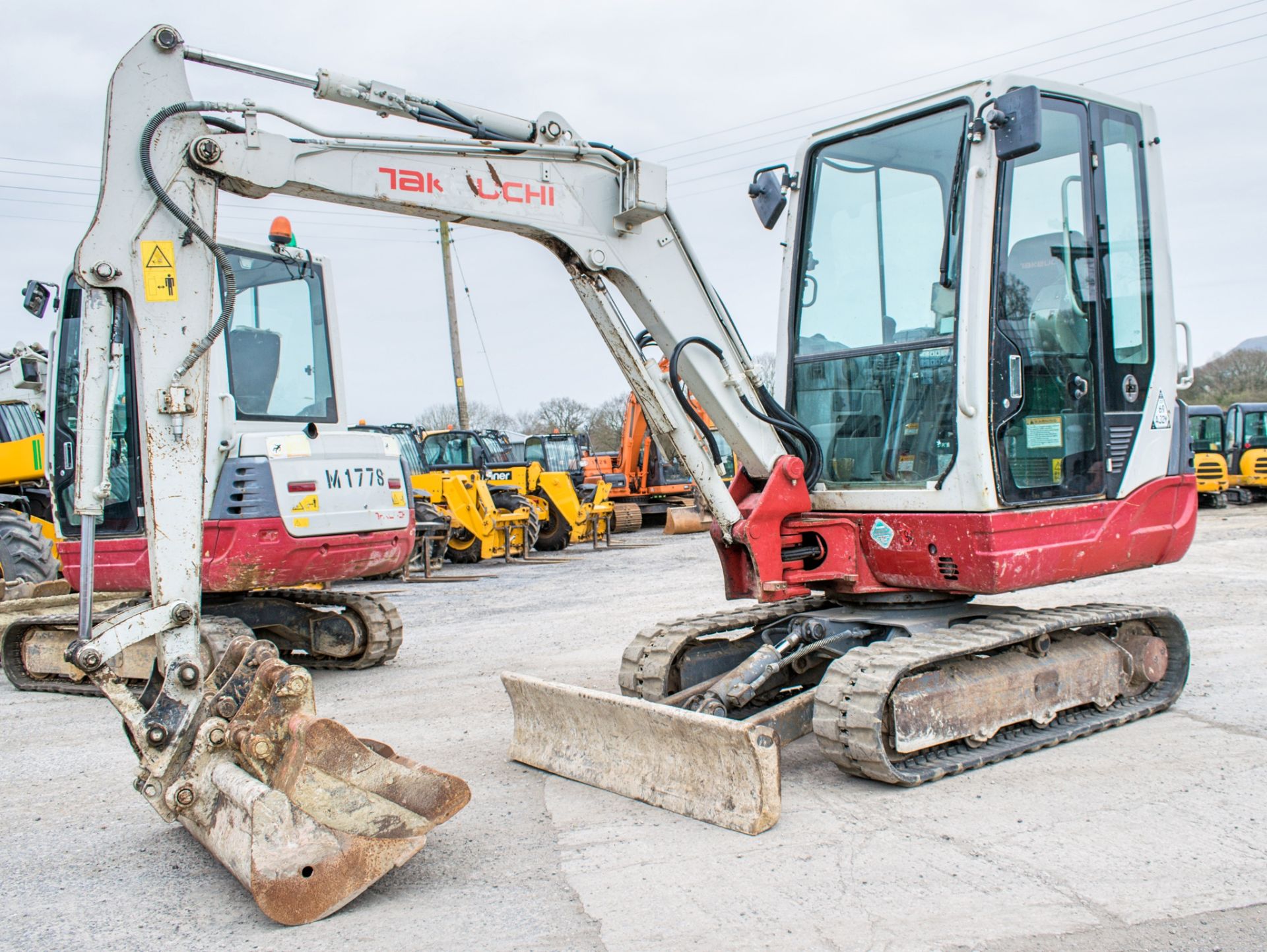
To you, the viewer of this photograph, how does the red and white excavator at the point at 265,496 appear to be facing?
facing away from the viewer and to the left of the viewer

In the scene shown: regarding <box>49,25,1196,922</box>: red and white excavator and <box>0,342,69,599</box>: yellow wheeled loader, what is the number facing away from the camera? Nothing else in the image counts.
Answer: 0

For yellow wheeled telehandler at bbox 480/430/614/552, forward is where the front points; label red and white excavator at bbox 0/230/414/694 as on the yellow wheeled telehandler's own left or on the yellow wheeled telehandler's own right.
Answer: on the yellow wheeled telehandler's own right

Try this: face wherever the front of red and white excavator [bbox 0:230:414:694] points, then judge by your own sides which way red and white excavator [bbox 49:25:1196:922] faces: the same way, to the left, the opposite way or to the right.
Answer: to the left

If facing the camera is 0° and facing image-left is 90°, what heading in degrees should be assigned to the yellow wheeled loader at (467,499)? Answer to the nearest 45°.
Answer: approximately 315°

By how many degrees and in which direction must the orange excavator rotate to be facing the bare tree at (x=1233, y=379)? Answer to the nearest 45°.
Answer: approximately 90° to its left

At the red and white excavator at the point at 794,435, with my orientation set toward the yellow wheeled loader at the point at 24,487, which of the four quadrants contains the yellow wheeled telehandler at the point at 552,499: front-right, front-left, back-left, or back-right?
front-right

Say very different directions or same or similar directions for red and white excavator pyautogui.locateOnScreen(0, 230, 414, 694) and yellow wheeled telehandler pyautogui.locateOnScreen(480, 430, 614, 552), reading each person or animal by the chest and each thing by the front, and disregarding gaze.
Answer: very different directions

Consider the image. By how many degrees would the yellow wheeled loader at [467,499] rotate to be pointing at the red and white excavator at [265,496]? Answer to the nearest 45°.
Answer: approximately 45° to its right

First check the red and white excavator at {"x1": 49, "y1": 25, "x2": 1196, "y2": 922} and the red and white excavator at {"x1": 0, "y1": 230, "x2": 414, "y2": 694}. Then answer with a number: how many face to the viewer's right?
0

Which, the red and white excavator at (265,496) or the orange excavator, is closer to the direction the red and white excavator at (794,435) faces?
the red and white excavator

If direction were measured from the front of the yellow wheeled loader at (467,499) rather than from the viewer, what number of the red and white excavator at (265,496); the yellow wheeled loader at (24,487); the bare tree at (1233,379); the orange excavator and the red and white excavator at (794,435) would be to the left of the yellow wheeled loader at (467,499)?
2

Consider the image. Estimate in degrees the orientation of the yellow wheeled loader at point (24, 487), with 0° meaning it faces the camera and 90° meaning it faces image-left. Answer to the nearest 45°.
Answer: approximately 315°
